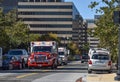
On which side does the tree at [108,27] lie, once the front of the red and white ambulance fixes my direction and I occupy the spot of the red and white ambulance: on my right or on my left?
on my left

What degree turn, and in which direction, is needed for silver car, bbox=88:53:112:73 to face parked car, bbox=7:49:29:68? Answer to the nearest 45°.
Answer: approximately 45° to its left

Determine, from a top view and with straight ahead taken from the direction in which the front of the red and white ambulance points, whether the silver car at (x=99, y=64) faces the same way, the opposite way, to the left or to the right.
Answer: the opposite way

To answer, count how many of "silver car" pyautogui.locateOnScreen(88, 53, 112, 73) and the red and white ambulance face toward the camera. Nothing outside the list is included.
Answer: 1

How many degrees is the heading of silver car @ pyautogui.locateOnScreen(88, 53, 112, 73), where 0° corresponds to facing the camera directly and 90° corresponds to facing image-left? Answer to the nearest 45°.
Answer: approximately 180°

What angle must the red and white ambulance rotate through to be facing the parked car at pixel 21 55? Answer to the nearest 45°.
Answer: approximately 135° to its right

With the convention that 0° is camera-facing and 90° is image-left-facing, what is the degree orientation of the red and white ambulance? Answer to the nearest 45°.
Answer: approximately 0°
